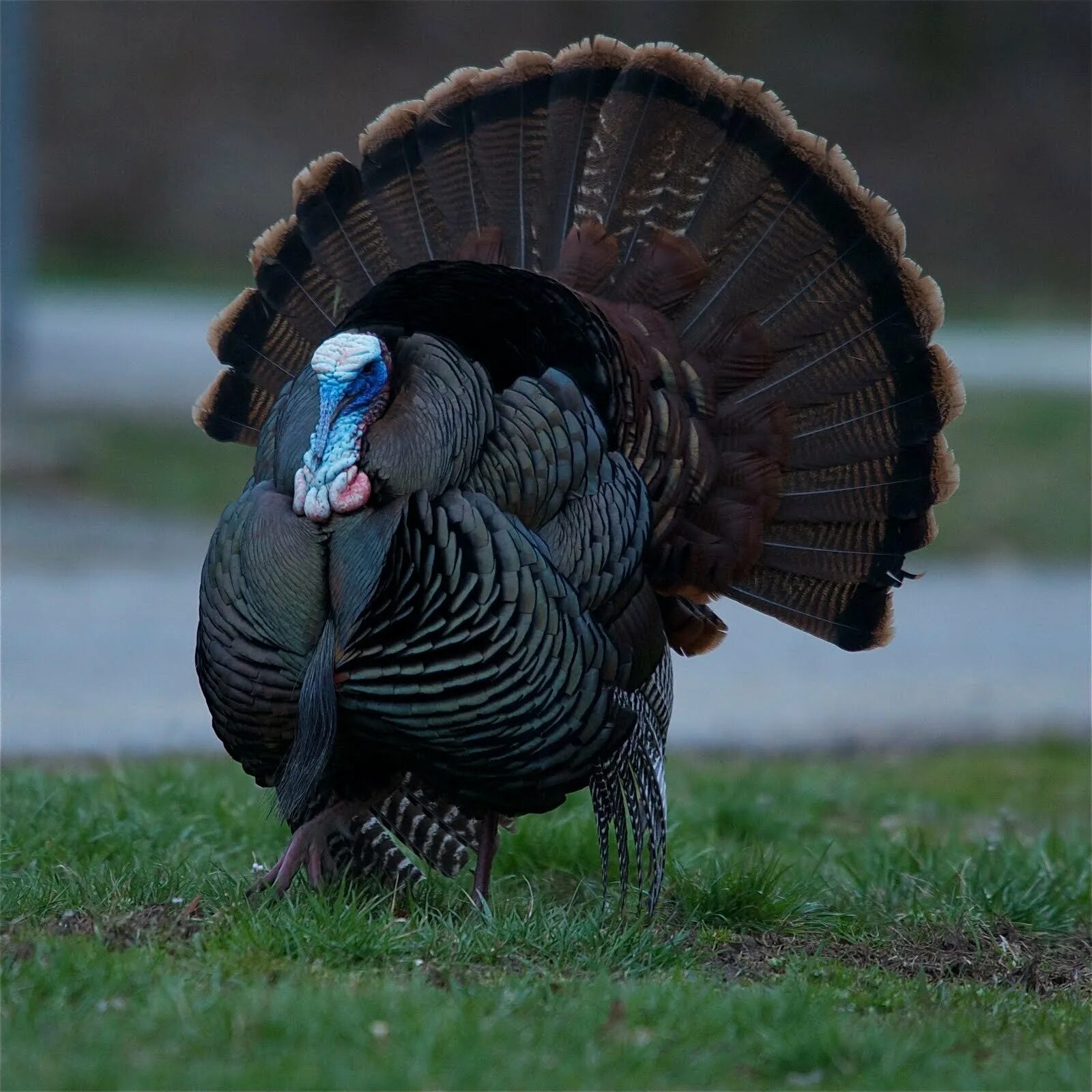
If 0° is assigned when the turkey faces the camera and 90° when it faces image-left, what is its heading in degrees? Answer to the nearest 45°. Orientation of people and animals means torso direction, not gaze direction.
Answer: approximately 45°
